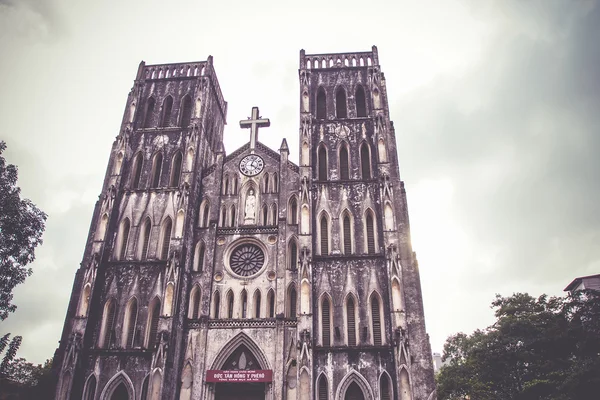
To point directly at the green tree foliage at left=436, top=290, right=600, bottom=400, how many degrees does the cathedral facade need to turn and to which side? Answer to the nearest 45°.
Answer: approximately 90° to its left

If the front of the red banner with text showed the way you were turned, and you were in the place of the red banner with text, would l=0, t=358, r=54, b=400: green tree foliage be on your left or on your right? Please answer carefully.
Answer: on your right

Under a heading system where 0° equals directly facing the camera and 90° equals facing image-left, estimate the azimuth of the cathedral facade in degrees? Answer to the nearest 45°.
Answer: approximately 0°

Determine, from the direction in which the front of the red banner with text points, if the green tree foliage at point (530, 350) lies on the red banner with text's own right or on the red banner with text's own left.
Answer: on the red banner with text's own left

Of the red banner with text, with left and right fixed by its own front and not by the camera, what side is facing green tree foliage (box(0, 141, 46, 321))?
right

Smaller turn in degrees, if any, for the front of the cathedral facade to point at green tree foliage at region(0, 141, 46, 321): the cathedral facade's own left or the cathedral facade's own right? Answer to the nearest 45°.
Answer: approximately 90° to the cathedral facade's own right
